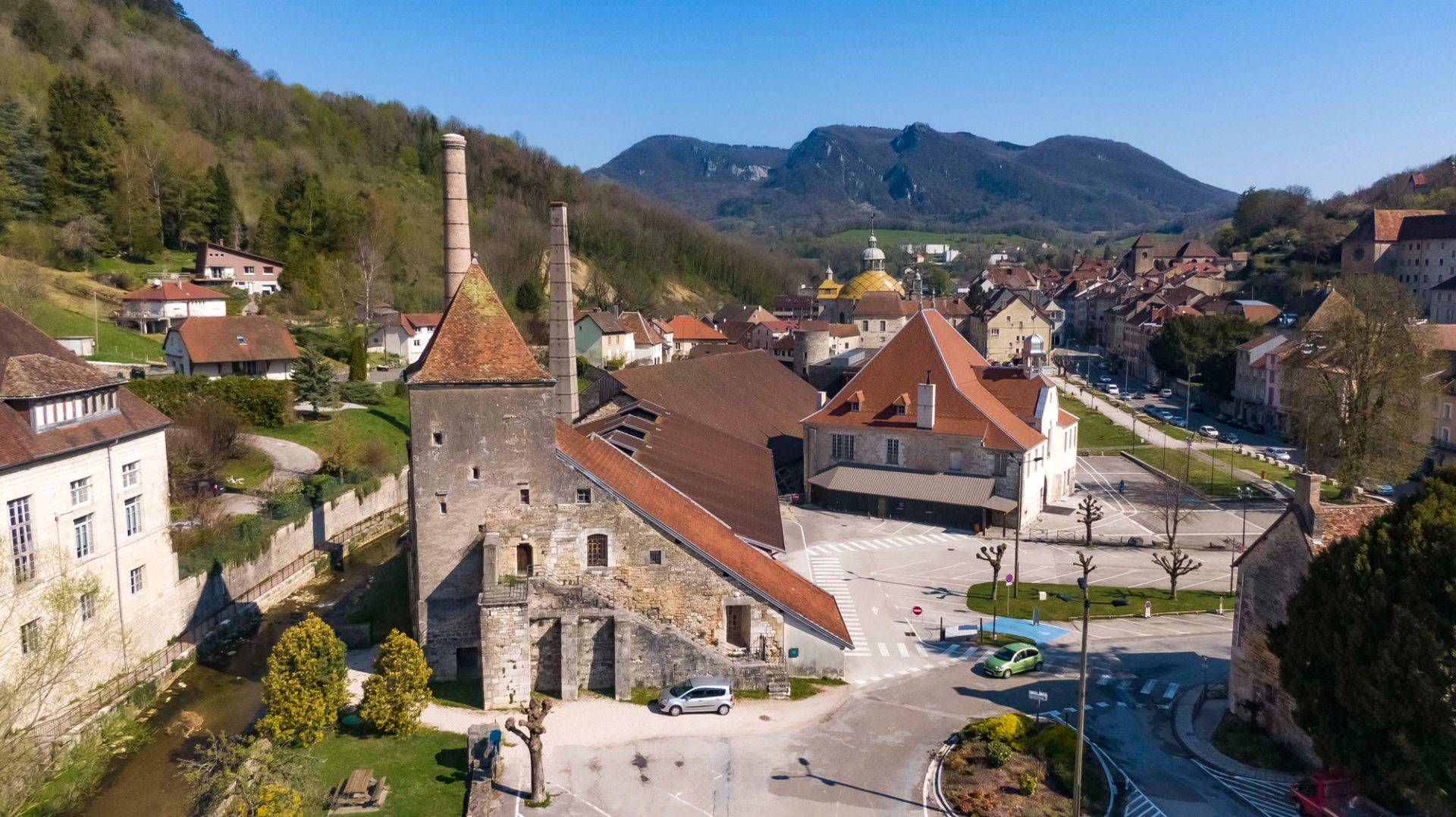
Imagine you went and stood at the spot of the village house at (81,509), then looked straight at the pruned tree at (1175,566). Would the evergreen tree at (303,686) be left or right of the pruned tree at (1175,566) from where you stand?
right

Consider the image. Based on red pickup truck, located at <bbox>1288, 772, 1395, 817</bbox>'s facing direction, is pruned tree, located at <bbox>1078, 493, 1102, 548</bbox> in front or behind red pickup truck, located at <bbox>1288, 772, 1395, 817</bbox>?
in front

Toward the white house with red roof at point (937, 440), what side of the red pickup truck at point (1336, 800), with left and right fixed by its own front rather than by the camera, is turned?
front

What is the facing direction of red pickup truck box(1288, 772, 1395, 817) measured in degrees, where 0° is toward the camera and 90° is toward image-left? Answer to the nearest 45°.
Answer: approximately 135°
